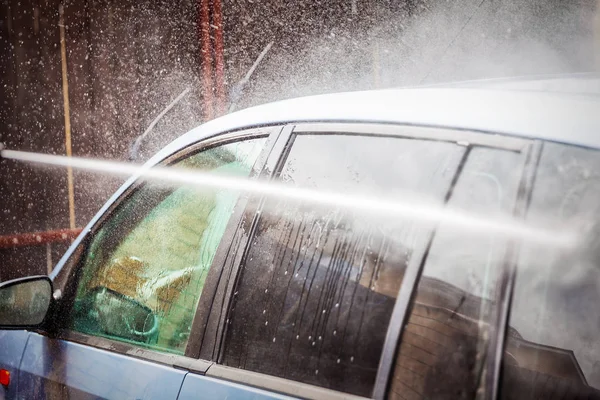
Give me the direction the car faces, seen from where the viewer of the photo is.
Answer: facing away from the viewer and to the left of the viewer

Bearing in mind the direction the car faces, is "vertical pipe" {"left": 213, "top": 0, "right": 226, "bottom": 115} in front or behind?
in front

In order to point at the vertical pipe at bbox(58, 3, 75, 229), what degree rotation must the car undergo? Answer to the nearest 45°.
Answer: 0° — it already faces it

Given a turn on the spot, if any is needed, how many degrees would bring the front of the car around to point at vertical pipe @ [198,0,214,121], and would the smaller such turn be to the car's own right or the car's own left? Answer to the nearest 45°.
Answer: approximately 45° to the car's own right
